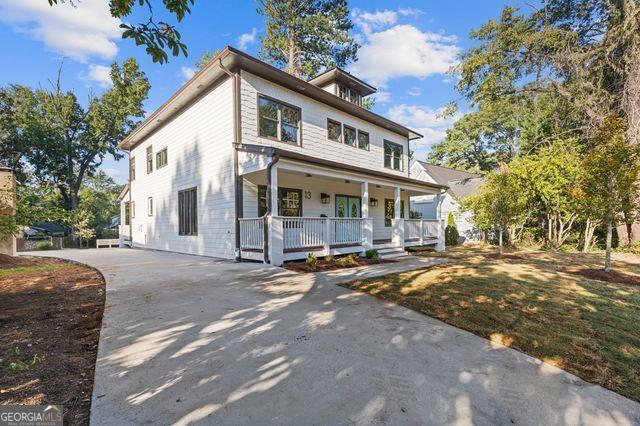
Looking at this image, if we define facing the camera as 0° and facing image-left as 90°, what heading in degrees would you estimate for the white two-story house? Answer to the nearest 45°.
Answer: approximately 315°

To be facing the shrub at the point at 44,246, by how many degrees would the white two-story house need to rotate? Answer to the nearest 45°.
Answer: approximately 180°

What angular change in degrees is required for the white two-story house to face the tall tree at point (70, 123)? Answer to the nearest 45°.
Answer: approximately 180°

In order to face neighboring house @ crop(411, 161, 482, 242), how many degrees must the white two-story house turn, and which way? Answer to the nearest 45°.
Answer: approximately 90° to its left

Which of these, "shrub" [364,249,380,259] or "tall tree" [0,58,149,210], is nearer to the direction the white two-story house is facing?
the shrub

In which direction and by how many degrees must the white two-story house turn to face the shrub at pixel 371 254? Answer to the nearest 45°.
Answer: approximately 45° to its left

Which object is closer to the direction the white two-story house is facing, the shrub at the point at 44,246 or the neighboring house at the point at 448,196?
the neighboring house

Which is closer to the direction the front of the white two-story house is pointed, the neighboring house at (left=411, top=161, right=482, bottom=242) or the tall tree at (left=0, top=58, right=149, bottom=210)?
the neighboring house
